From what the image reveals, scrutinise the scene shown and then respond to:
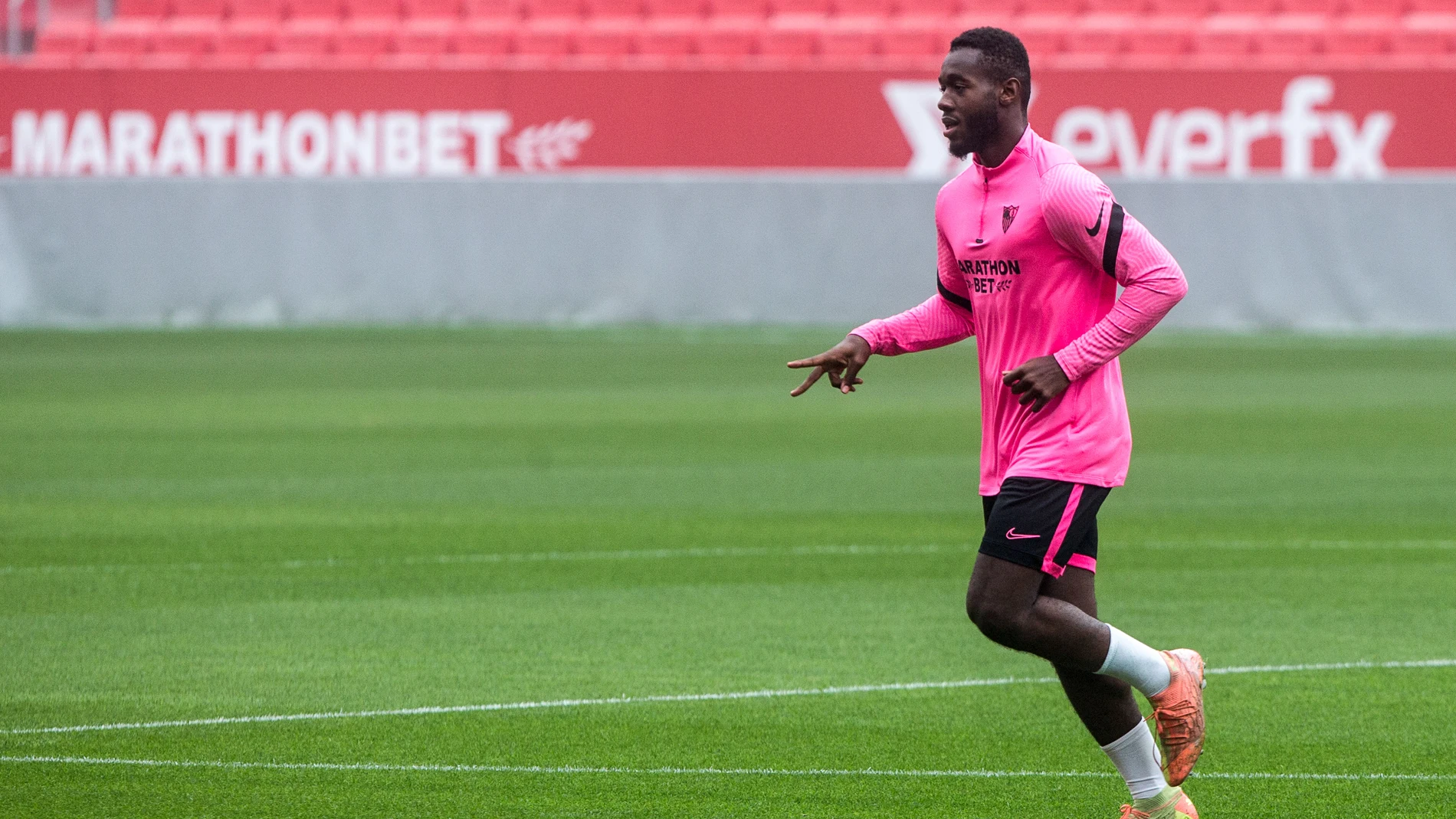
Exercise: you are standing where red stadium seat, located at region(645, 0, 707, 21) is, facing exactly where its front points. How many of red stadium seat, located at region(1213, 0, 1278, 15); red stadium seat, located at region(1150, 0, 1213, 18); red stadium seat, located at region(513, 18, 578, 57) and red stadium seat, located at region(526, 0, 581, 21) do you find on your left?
2

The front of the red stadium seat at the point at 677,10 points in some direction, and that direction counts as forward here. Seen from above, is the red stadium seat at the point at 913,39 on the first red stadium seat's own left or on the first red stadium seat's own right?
on the first red stadium seat's own left

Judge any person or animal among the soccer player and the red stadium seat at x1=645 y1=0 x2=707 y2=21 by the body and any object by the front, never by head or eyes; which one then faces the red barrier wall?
the red stadium seat

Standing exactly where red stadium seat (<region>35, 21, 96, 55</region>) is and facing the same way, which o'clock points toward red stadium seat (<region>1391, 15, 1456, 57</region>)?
red stadium seat (<region>1391, 15, 1456, 57</region>) is roughly at 10 o'clock from red stadium seat (<region>35, 21, 96, 55</region>).

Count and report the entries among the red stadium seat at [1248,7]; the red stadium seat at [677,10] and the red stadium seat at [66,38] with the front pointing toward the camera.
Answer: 3

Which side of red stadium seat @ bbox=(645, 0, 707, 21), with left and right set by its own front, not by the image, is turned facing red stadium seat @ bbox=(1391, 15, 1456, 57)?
left

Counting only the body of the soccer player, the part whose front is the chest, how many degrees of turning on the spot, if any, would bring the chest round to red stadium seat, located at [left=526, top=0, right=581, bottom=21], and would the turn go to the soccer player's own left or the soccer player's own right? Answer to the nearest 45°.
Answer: approximately 135° to the soccer player's own right

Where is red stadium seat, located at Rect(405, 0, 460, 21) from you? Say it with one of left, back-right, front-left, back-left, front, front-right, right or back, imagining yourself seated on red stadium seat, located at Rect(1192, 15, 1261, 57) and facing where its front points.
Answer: right

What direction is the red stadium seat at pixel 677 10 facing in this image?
toward the camera

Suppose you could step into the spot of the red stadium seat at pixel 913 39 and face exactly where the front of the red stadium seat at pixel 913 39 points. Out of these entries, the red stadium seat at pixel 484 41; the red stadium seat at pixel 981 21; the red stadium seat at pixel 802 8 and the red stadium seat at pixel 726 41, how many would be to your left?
1

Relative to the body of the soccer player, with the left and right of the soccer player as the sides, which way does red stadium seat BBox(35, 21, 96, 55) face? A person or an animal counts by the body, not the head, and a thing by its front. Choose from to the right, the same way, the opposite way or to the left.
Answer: to the left

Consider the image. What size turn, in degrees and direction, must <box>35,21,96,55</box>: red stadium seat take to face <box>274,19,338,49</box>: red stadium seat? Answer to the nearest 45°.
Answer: approximately 45° to its left

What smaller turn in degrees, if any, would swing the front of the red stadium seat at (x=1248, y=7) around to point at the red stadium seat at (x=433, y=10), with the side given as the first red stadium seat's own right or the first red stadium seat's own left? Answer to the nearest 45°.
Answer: approximately 90° to the first red stadium seat's own right

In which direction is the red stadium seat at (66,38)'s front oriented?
toward the camera

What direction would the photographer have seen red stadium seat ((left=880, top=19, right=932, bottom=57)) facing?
facing the viewer

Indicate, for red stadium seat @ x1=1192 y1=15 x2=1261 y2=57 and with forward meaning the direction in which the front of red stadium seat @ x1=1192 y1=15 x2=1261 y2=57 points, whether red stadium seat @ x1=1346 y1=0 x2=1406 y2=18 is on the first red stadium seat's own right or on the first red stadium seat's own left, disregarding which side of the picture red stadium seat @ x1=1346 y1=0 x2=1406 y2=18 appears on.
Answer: on the first red stadium seat's own left

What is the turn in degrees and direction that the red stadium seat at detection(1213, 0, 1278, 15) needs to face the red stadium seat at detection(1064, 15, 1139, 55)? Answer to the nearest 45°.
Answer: approximately 90° to its right
